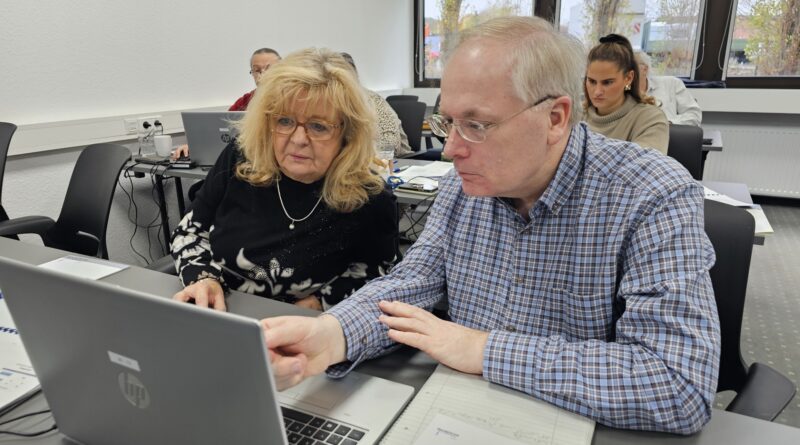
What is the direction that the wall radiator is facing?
toward the camera

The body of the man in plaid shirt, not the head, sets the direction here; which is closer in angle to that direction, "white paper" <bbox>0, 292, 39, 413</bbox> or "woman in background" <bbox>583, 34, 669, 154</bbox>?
the white paper

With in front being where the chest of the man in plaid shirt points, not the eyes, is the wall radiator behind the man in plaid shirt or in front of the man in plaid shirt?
behind

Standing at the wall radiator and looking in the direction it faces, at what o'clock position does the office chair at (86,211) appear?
The office chair is roughly at 1 o'clock from the wall radiator.

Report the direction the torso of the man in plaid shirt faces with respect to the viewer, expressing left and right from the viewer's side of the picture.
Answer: facing the viewer and to the left of the viewer

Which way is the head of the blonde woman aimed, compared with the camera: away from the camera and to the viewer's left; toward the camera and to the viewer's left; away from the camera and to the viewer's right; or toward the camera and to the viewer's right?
toward the camera and to the viewer's left

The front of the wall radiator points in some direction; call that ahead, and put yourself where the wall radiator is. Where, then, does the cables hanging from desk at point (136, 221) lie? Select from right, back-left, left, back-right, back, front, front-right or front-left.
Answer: front-right

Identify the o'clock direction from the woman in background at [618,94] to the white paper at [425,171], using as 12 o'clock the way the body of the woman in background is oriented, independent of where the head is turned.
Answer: The white paper is roughly at 1 o'clock from the woman in background.

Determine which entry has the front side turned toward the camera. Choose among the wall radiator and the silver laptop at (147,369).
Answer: the wall radiator

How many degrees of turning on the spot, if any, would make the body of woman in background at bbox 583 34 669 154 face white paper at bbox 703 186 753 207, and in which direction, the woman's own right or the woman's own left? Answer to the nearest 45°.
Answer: approximately 90° to the woman's own left

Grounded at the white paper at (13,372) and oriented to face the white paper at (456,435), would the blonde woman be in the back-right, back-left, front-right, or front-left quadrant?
front-left

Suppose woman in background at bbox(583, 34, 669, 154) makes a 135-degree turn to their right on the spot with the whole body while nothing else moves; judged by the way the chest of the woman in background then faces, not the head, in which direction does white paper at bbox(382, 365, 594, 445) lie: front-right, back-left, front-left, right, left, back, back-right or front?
back

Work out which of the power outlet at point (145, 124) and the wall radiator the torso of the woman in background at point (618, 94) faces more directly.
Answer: the power outlet

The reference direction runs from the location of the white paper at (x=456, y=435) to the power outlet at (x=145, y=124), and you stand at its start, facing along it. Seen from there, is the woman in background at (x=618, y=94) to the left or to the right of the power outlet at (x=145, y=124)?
right

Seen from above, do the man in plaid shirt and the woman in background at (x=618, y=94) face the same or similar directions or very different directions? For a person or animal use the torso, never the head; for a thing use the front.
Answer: same or similar directions

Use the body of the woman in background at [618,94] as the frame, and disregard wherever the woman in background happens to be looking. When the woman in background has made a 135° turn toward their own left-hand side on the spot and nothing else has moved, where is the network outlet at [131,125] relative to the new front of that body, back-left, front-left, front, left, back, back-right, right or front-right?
back
